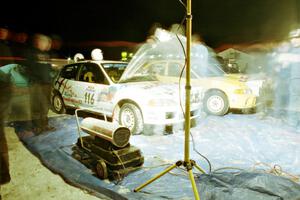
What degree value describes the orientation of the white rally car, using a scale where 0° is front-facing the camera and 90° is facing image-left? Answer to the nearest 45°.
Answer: approximately 315°
